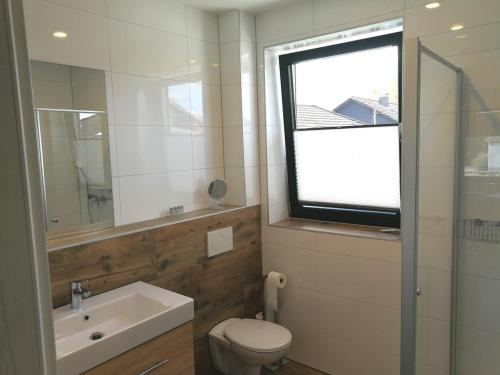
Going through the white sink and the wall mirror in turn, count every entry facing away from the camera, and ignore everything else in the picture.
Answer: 0

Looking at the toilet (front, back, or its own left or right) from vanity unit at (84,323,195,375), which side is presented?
right

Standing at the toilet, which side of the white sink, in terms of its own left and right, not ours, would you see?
left

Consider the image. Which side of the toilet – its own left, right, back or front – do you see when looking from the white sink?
right

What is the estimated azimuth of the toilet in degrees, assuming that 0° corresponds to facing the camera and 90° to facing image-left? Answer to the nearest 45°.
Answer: approximately 315°
